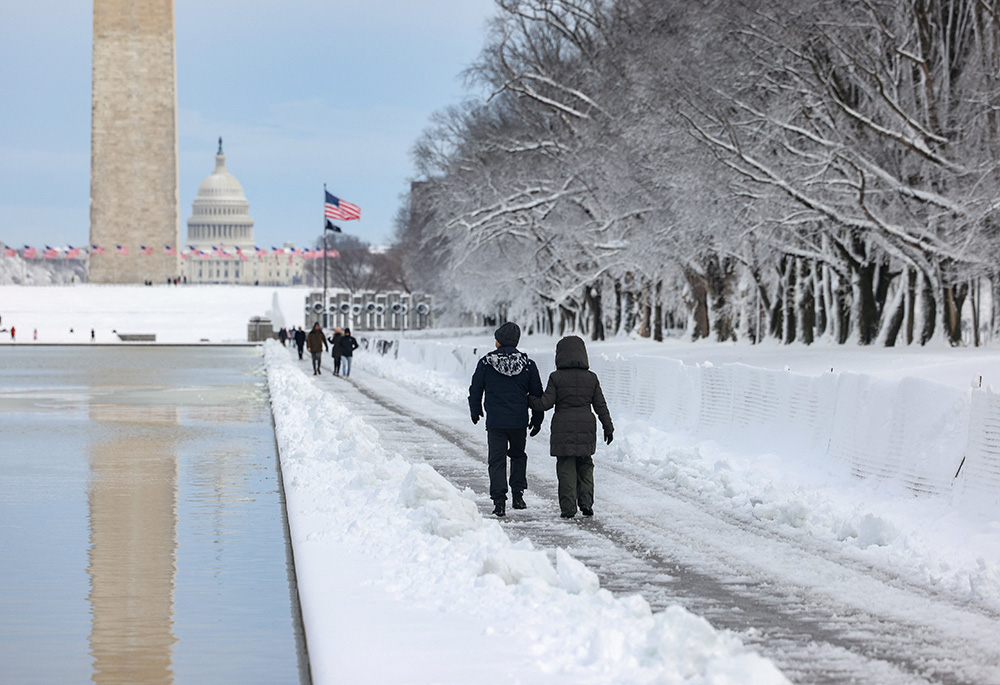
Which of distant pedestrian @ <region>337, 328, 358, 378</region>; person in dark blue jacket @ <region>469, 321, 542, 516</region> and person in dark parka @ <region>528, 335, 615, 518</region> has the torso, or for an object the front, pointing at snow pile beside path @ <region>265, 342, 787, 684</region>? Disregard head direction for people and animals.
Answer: the distant pedestrian

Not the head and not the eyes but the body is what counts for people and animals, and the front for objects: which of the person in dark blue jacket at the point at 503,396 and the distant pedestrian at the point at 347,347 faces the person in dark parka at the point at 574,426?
the distant pedestrian

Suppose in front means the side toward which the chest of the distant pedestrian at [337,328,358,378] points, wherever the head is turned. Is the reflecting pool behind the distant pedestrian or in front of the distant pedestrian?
in front

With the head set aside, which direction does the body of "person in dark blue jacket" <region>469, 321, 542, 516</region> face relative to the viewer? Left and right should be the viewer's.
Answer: facing away from the viewer

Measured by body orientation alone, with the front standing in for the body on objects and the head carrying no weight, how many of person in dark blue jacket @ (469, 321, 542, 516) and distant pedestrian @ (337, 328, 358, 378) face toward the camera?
1

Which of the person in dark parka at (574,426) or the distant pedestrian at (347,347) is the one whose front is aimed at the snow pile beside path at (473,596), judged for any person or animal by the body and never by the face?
the distant pedestrian

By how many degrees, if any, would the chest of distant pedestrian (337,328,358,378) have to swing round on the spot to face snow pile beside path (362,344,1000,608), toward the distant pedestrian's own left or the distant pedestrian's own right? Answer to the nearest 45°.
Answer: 0° — they already face it

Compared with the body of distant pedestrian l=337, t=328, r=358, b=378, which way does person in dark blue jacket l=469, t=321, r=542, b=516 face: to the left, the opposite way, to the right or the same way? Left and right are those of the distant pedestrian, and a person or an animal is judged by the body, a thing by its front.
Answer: the opposite way

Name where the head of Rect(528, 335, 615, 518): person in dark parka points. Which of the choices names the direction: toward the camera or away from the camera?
away from the camera

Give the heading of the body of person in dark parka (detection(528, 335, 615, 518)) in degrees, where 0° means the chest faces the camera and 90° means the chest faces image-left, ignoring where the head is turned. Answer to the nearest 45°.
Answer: approximately 180°

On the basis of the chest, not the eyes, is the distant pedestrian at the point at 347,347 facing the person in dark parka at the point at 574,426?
yes

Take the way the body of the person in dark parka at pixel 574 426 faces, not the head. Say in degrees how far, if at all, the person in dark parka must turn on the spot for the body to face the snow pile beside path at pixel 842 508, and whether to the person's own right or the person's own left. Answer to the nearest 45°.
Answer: approximately 90° to the person's own right

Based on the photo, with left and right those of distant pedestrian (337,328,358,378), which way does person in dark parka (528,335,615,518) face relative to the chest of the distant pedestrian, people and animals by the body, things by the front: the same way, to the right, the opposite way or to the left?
the opposite way
